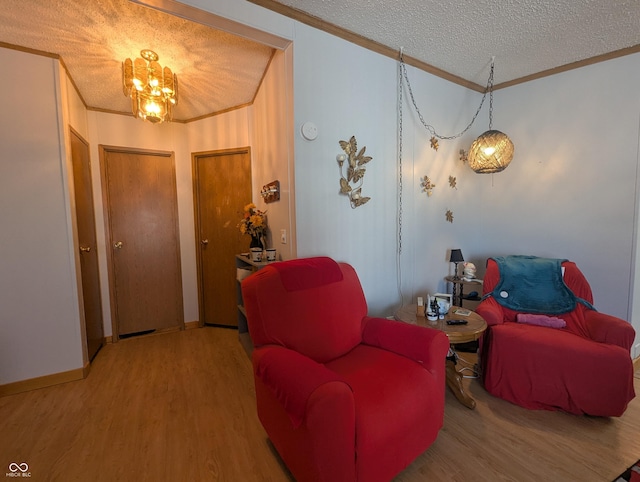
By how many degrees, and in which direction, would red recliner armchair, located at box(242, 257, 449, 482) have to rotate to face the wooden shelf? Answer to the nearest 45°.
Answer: approximately 180°

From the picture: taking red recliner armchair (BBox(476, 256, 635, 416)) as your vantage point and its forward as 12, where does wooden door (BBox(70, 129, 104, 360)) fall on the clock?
The wooden door is roughly at 2 o'clock from the red recliner armchair.

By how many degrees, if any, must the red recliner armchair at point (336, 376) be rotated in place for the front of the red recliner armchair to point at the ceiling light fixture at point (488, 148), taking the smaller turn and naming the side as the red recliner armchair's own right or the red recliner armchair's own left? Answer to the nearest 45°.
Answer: approximately 90° to the red recliner armchair's own left

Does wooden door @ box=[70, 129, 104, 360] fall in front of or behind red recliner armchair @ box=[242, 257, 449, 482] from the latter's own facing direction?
behind

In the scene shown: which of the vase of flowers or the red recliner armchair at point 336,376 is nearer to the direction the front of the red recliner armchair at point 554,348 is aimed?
the red recliner armchair

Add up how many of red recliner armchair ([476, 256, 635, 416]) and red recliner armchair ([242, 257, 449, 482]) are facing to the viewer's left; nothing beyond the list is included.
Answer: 0

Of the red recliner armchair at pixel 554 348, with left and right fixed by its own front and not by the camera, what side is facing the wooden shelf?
right

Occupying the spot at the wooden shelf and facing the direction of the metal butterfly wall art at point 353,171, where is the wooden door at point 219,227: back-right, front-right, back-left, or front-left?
back-left

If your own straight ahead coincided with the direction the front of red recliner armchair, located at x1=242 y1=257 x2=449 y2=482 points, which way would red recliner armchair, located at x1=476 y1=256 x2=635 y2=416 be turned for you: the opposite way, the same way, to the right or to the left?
to the right

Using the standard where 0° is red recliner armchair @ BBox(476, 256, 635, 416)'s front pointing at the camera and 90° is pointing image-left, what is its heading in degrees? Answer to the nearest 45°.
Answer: approximately 0°

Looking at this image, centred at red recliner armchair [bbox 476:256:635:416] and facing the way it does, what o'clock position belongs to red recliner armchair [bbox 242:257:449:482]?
red recliner armchair [bbox 242:257:449:482] is roughly at 1 o'clock from red recliner armchair [bbox 476:256:635:416].

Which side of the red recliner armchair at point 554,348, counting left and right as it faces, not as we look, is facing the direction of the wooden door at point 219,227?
right

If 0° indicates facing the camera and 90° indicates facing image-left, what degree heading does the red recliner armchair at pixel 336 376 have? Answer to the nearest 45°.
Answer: approximately 315°
